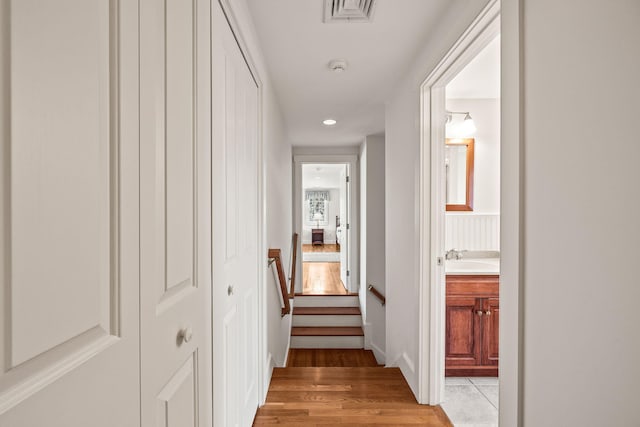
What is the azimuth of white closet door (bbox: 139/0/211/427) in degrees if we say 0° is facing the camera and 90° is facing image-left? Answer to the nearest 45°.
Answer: approximately 315°

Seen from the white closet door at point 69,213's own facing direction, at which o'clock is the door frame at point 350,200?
The door frame is roughly at 9 o'clock from the white closet door.

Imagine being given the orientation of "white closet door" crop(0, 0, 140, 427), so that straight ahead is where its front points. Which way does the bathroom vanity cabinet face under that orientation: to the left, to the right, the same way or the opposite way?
to the right

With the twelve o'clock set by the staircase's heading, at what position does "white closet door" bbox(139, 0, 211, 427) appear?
The white closet door is roughly at 12 o'clock from the staircase.

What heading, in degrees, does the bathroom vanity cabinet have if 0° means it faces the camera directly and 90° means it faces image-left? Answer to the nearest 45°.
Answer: approximately 0°

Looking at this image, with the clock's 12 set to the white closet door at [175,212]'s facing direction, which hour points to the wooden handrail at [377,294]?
The wooden handrail is roughly at 9 o'clock from the white closet door.

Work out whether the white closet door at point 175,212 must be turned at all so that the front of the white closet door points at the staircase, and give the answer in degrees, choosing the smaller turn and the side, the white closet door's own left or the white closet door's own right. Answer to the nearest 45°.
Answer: approximately 90° to the white closet door's own left

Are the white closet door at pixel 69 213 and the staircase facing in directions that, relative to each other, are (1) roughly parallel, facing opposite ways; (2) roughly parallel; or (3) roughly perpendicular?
roughly perpendicular

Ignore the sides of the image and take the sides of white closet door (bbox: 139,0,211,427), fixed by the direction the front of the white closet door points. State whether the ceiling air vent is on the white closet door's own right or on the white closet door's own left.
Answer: on the white closet door's own left

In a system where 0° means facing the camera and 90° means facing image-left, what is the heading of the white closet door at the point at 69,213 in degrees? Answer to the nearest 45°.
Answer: approximately 315°
